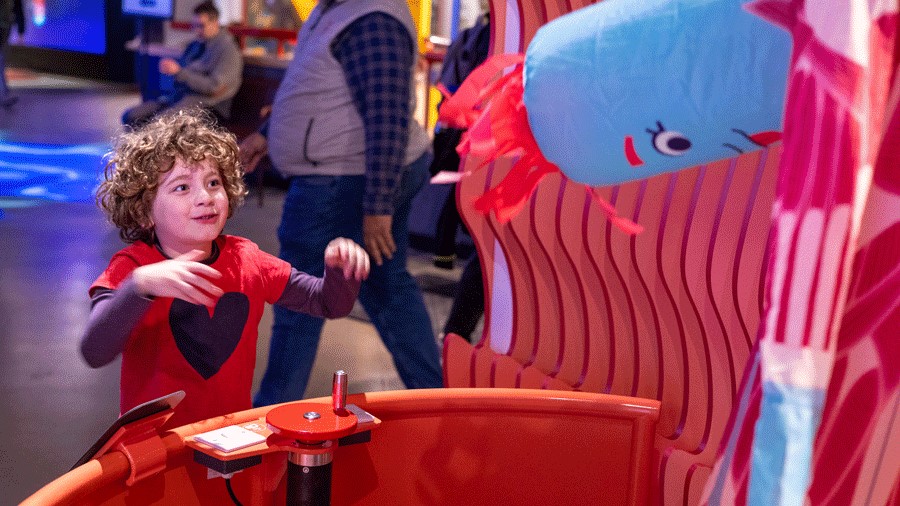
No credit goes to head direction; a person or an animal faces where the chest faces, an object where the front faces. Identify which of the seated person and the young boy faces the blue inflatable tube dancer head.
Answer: the young boy

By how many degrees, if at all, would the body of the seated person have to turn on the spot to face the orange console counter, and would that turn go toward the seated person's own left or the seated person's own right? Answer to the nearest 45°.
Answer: approximately 90° to the seated person's own left

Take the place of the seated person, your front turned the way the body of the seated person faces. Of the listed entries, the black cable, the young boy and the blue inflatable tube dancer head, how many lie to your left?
3

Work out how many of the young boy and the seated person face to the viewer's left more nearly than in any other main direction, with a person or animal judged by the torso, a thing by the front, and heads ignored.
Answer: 1

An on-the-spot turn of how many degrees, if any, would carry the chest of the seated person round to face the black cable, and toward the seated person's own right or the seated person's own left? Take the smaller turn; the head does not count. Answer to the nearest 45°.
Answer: approximately 90° to the seated person's own left

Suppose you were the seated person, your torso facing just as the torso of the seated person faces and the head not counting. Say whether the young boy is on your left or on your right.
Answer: on your left

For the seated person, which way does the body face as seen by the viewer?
to the viewer's left

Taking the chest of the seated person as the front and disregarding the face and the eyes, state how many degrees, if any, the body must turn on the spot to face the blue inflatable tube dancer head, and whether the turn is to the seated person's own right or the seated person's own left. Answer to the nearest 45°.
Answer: approximately 90° to the seated person's own left

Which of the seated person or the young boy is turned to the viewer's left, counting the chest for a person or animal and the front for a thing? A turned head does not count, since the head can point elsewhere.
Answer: the seated person
